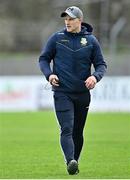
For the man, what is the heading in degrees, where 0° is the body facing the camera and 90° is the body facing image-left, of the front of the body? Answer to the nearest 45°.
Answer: approximately 0°
